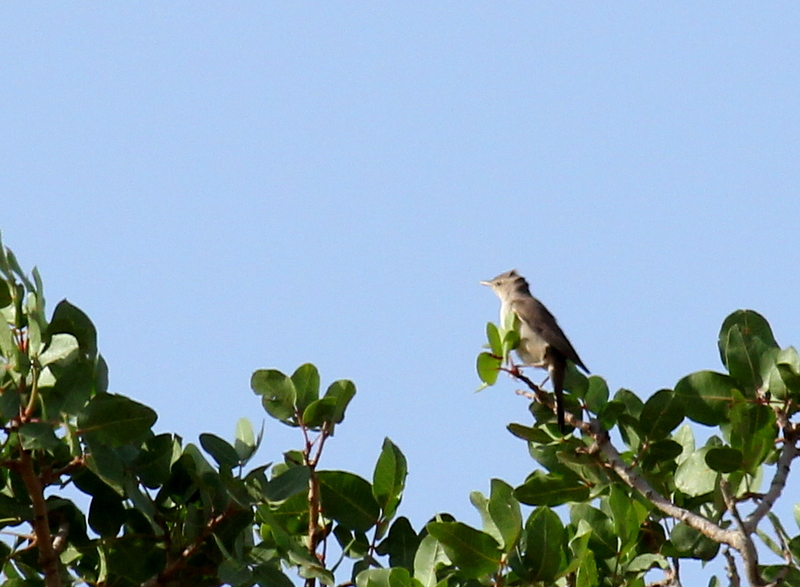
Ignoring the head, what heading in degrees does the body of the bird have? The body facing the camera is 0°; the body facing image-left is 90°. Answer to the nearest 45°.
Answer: approximately 90°
